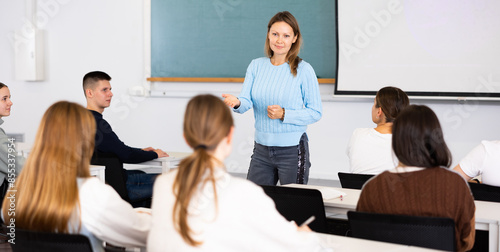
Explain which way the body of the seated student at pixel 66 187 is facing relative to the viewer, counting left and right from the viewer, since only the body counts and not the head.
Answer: facing away from the viewer and to the right of the viewer

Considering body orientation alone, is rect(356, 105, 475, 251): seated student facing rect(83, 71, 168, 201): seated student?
no

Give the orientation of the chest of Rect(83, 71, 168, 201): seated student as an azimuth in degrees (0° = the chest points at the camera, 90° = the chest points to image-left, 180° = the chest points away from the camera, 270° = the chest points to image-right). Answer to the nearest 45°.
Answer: approximately 270°

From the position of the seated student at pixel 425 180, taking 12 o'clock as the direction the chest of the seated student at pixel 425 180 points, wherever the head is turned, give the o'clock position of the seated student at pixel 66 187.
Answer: the seated student at pixel 66 187 is roughly at 8 o'clock from the seated student at pixel 425 180.

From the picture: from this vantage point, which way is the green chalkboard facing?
toward the camera

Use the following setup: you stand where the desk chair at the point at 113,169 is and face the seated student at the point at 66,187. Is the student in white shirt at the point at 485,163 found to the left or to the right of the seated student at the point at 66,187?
left

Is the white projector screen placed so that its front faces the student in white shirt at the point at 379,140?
yes

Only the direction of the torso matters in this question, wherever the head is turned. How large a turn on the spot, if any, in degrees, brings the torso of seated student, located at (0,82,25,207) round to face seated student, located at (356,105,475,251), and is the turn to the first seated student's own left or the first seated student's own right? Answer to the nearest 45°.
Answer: approximately 45° to the first seated student's own right

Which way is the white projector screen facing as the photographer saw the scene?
facing the viewer

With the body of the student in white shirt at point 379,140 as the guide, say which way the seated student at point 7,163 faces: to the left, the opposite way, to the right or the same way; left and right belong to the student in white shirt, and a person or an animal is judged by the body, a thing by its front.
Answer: to the right

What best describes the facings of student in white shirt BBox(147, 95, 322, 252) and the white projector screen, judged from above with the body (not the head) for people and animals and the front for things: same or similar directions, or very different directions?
very different directions

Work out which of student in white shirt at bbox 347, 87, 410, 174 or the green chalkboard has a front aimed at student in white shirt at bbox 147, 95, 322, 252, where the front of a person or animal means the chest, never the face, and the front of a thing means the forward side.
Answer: the green chalkboard

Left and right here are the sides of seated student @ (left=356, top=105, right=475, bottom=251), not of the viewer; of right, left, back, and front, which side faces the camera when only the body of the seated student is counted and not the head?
back

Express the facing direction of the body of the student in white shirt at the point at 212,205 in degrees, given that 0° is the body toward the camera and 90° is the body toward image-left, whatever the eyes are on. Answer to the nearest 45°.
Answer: approximately 225°

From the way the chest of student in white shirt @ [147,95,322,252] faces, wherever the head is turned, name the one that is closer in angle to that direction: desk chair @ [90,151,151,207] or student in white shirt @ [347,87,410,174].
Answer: the student in white shirt

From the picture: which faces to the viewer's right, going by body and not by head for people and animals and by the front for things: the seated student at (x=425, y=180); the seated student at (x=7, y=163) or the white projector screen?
the seated student at (x=7, y=163)

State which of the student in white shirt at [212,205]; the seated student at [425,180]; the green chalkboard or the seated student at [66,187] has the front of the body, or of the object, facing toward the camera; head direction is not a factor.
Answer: the green chalkboard

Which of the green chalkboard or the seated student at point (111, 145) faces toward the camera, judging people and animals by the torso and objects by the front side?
the green chalkboard

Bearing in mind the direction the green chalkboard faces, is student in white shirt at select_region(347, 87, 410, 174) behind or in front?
in front
